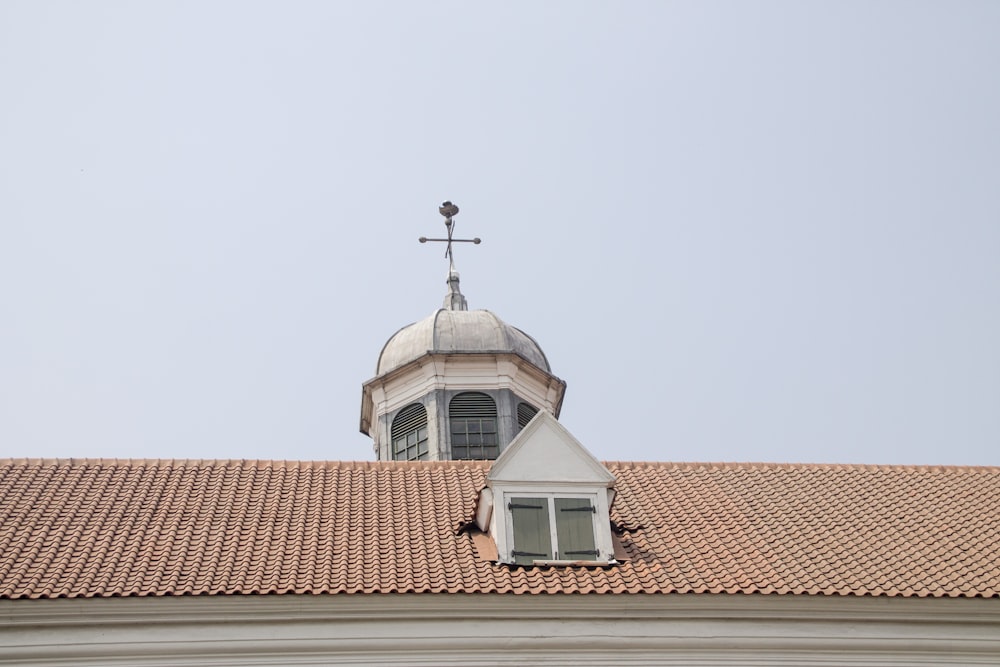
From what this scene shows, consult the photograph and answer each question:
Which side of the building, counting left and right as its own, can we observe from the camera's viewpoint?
front

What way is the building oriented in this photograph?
toward the camera
